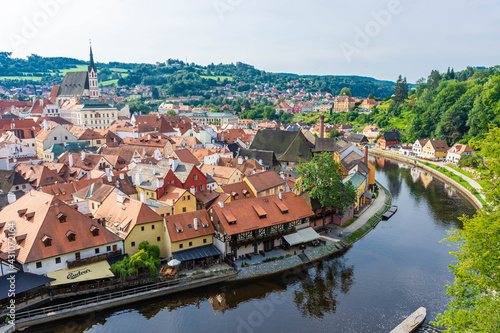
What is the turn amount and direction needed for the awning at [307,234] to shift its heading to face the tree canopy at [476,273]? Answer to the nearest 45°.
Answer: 0° — it already faces it

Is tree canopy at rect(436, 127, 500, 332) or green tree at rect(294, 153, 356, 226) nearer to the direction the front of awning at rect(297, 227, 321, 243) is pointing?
the tree canopy

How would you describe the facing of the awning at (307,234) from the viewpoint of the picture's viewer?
facing the viewer and to the right of the viewer

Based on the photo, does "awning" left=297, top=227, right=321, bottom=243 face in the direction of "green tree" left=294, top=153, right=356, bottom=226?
no

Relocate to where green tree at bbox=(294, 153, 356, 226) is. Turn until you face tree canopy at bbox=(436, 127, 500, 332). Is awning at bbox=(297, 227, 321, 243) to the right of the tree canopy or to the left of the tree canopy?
right
